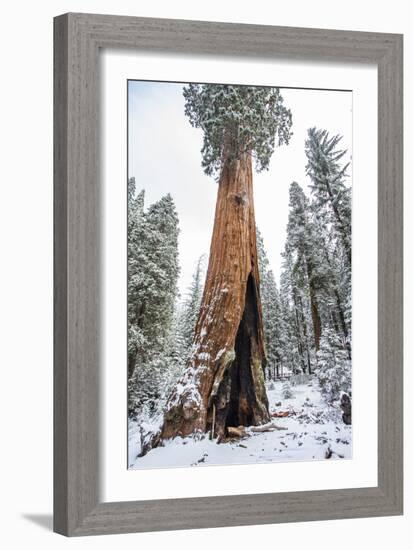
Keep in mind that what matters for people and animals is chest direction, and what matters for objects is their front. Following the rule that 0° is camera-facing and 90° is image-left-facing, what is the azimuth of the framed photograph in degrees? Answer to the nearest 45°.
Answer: approximately 315°
